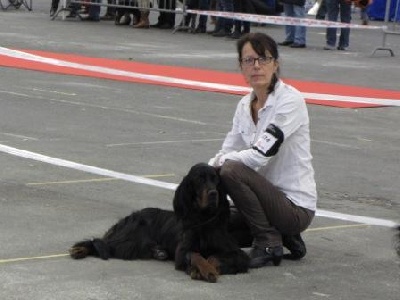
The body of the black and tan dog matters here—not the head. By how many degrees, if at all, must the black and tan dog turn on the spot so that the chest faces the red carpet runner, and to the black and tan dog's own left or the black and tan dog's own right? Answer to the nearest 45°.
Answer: approximately 135° to the black and tan dog's own left

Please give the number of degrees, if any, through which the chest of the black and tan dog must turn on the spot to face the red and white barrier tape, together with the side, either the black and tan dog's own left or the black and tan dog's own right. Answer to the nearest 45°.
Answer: approximately 135° to the black and tan dog's own left

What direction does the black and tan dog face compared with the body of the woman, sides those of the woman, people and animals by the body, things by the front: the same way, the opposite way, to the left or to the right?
to the left

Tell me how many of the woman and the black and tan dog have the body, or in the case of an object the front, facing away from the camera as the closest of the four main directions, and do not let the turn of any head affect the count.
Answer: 0

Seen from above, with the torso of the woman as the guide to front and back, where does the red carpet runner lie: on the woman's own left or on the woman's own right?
on the woman's own right

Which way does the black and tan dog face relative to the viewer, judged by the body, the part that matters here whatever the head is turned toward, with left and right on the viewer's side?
facing the viewer and to the right of the viewer

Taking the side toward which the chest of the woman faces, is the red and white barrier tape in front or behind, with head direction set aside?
behind

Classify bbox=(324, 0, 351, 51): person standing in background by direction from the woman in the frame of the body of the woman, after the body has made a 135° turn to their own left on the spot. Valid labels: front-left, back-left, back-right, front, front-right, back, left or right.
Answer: left

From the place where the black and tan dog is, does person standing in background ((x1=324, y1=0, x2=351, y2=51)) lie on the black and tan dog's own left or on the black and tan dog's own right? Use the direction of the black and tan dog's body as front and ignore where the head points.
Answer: on the black and tan dog's own left
